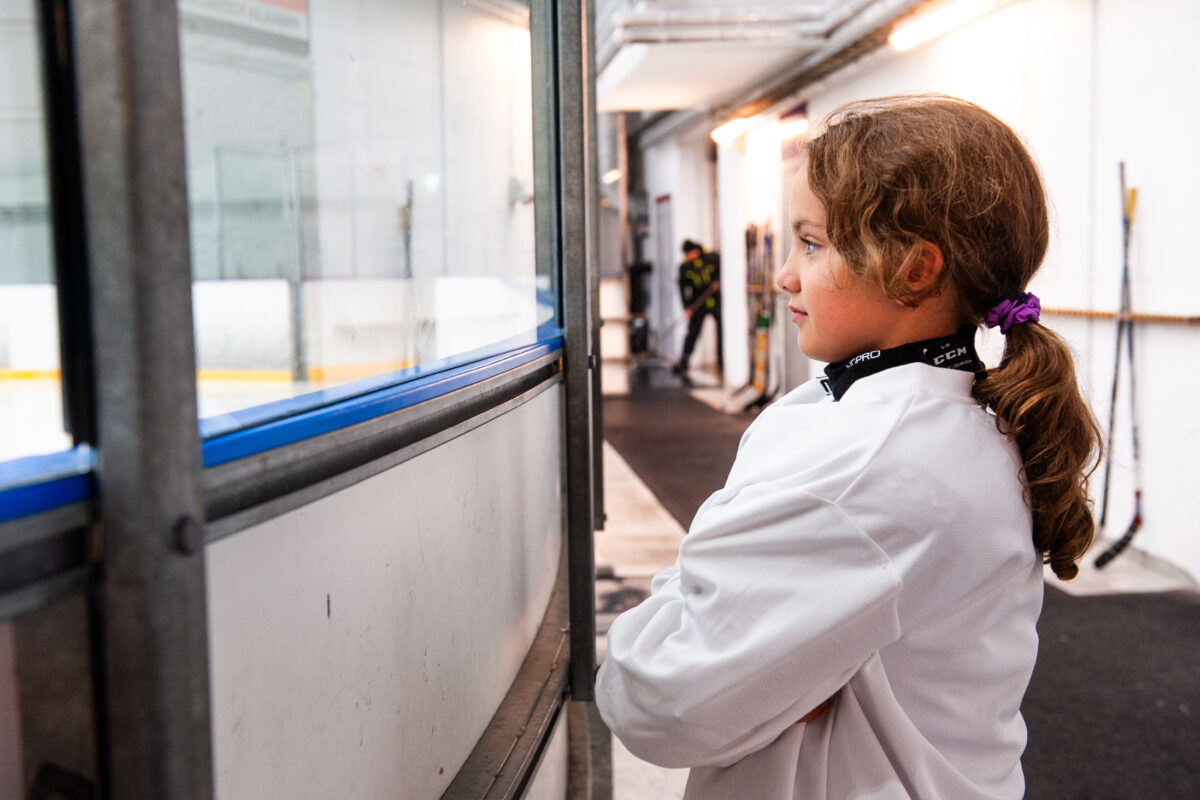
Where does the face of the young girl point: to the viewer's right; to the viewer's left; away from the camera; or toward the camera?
to the viewer's left

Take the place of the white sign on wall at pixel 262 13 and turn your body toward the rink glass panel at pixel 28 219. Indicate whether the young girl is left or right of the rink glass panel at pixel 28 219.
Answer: left

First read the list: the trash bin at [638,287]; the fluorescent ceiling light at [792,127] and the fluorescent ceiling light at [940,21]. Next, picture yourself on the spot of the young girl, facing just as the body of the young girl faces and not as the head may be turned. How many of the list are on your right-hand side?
3

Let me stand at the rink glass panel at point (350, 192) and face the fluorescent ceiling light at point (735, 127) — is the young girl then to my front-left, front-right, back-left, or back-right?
back-right

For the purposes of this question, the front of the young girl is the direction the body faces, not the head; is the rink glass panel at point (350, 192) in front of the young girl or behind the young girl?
in front

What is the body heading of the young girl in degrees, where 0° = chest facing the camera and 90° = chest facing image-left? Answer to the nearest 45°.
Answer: approximately 90°

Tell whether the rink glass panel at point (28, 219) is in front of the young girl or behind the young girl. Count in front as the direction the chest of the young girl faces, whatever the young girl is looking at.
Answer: in front

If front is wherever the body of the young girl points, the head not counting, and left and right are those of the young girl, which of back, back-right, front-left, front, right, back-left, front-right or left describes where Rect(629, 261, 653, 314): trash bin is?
right

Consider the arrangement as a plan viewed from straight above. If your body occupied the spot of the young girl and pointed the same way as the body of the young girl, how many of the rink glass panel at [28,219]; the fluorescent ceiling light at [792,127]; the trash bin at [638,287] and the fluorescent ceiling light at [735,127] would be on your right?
3

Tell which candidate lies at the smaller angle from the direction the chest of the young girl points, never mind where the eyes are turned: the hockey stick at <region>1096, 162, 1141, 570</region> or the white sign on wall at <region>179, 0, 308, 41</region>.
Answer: the white sign on wall

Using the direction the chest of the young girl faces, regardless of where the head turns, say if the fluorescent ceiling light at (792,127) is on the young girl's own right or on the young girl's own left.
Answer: on the young girl's own right

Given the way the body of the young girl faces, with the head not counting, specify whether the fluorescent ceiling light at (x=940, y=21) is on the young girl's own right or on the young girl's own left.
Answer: on the young girl's own right
